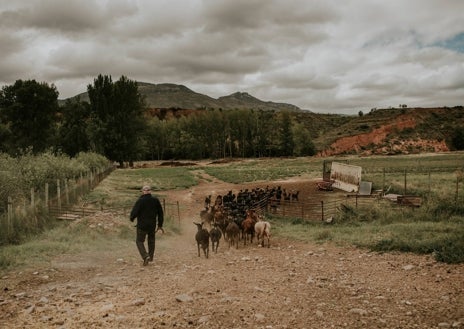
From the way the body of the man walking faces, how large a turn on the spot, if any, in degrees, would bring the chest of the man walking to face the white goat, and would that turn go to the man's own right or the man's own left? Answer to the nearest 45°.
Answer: approximately 45° to the man's own right

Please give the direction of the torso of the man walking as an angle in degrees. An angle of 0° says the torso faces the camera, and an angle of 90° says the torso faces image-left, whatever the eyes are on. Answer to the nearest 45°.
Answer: approximately 180°
